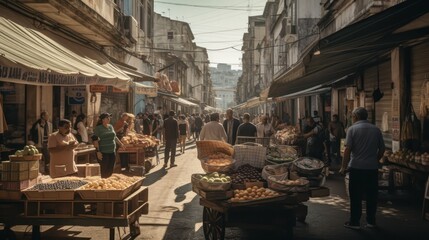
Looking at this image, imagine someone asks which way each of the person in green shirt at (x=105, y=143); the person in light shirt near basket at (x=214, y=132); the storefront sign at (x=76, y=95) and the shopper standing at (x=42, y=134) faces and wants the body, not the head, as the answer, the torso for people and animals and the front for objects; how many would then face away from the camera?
1

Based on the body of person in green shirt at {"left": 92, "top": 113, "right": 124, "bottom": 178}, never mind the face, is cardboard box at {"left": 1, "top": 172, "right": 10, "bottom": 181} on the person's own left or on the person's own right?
on the person's own right

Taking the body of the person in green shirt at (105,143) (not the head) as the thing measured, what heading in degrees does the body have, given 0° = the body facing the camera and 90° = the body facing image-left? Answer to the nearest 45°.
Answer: approximately 315°

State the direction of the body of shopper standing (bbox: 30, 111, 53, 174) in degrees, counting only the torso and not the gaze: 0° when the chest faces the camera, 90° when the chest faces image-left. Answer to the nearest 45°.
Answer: approximately 315°

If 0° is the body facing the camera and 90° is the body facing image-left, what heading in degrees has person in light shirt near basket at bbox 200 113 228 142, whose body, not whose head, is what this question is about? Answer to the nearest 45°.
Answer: approximately 180°

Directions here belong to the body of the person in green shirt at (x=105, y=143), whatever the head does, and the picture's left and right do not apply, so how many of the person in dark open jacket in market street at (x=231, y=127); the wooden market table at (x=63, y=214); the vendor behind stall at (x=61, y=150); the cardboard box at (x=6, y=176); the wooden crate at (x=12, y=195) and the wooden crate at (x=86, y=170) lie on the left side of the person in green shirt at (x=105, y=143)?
1

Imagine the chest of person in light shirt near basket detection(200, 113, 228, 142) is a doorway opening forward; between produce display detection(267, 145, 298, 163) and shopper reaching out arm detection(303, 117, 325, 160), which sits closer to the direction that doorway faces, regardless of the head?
the shopper reaching out arm

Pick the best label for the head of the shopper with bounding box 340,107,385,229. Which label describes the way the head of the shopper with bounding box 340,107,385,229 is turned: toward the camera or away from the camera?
away from the camera

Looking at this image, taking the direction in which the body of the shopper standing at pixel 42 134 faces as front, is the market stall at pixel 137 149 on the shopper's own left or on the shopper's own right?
on the shopper's own left

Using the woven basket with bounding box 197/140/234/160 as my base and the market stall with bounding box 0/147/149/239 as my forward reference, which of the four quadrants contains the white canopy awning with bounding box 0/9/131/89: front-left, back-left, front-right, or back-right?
front-right
